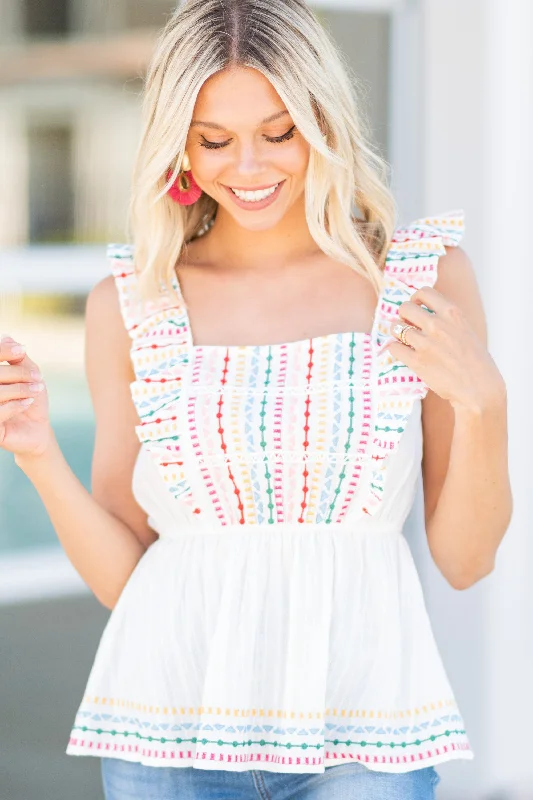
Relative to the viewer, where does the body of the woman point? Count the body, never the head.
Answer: toward the camera
